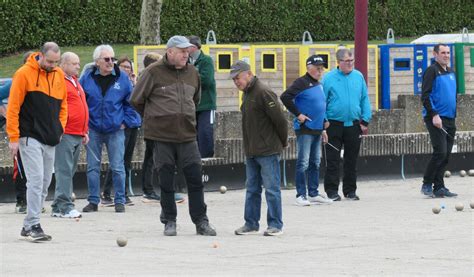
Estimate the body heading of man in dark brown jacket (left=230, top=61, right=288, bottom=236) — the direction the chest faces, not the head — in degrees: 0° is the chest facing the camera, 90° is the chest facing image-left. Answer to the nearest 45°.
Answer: approximately 45°

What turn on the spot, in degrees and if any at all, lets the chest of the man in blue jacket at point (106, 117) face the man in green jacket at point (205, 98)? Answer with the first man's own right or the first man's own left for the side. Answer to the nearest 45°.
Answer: approximately 135° to the first man's own left

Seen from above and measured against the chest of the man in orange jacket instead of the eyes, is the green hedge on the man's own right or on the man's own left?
on the man's own left

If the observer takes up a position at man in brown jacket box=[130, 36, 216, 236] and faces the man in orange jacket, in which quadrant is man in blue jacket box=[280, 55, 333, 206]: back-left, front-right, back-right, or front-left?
back-right

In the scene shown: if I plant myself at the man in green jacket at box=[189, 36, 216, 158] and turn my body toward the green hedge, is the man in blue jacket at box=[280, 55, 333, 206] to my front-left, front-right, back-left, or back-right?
back-right

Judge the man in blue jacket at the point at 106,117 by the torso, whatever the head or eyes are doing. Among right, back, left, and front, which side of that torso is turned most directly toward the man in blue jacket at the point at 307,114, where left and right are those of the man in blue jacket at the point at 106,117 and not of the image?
left

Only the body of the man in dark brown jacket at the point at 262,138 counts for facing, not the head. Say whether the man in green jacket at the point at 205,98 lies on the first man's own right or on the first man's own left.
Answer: on the first man's own right

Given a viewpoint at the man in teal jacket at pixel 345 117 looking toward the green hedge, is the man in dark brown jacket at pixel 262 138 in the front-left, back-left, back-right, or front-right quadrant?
back-left

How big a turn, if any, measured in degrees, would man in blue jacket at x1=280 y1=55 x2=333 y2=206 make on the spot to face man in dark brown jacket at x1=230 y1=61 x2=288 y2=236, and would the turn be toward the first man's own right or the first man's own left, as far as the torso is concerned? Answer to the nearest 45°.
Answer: approximately 45° to the first man's own right

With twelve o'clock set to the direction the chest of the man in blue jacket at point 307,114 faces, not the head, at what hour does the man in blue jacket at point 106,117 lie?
the man in blue jacket at point 106,117 is roughly at 4 o'clock from the man in blue jacket at point 307,114.
